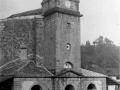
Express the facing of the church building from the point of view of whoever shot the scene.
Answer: facing the viewer and to the right of the viewer
